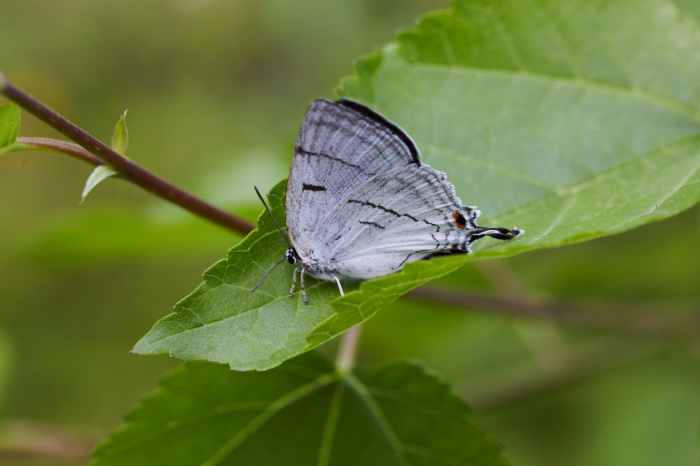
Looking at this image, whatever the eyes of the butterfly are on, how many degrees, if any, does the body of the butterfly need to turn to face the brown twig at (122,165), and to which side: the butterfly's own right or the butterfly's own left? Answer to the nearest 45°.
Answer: approximately 45° to the butterfly's own left

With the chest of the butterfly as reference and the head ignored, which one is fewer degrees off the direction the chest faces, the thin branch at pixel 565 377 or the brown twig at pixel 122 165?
the brown twig

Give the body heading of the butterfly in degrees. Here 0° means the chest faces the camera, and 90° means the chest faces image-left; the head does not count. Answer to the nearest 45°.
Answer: approximately 90°

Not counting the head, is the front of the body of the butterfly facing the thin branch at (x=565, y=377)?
no

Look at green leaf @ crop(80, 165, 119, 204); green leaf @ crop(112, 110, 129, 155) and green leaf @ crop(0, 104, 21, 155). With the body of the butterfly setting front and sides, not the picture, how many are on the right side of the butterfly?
0

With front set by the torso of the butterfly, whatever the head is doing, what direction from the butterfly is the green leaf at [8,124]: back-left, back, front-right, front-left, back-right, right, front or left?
front-left

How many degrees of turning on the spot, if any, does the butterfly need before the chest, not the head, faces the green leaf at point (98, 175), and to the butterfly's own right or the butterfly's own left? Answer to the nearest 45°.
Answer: approximately 45° to the butterfly's own left
